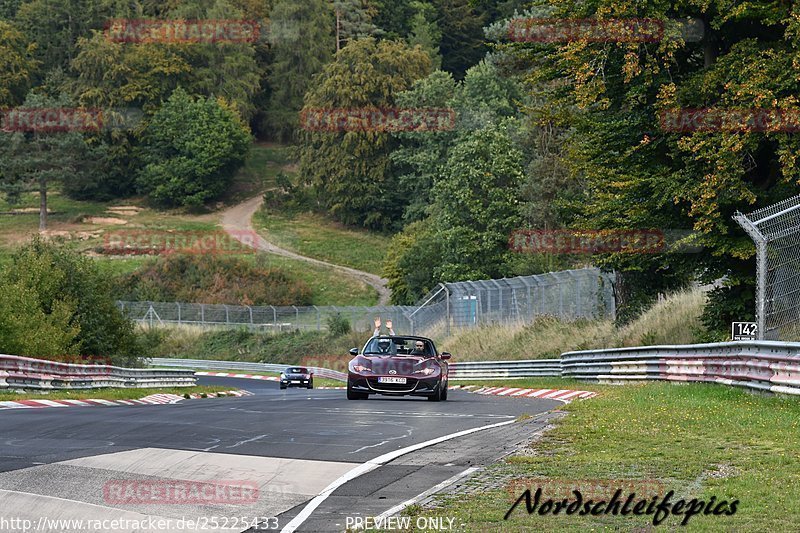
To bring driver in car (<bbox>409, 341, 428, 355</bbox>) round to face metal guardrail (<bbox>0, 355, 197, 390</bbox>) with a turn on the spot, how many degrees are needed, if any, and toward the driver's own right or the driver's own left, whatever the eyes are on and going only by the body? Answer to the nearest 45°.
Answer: approximately 135° to the driver's own right

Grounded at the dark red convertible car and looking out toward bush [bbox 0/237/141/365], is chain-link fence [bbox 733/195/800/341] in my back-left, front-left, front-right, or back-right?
back-right

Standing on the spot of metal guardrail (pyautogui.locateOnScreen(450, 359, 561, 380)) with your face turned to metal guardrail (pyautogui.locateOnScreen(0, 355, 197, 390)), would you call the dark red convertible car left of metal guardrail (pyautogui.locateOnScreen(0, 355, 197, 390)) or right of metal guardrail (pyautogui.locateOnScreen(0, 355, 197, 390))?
left

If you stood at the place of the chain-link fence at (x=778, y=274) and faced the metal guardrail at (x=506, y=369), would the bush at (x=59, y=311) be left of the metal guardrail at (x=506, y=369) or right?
left

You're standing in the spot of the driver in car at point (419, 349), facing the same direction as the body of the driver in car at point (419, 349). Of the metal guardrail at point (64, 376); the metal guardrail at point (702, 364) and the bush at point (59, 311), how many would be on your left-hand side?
1

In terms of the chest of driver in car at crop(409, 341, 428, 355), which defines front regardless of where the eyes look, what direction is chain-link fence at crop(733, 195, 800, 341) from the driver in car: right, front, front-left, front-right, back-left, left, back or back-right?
front-left

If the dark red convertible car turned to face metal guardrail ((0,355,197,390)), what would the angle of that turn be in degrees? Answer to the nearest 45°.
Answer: approximately 135° to its right

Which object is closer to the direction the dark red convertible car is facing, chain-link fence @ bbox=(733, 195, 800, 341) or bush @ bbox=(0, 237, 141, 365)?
the chain-link fence

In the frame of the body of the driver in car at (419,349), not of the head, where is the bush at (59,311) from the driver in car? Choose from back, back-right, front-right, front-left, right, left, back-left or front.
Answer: back-right

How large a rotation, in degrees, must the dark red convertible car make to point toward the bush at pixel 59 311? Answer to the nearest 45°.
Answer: approximately 135° to its right

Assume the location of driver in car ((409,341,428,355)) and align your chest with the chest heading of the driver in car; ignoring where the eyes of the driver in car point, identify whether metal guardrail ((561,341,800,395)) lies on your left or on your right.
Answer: on your left

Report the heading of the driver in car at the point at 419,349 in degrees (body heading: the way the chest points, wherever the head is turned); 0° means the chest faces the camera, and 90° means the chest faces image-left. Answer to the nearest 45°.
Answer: approximately 0°

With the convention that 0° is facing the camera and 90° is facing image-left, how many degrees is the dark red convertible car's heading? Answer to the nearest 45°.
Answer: approximately 0°
